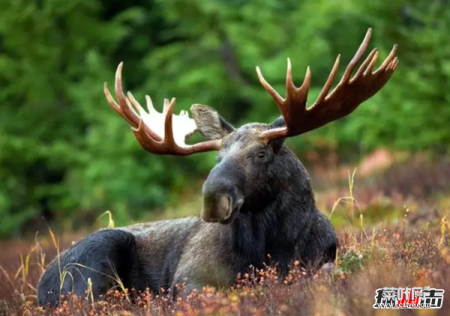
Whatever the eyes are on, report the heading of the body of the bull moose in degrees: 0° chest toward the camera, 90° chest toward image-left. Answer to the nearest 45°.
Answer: approximately 315°
